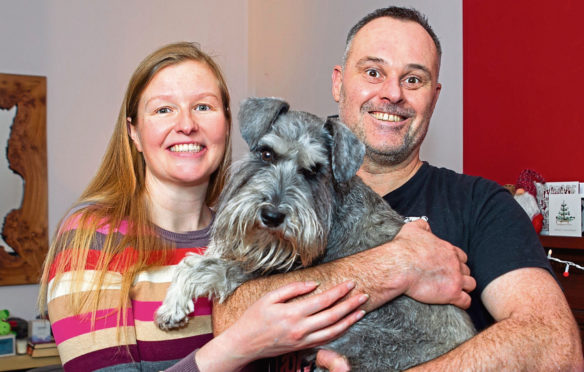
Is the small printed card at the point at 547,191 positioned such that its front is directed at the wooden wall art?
no

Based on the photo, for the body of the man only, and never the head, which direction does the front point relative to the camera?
toward the camera

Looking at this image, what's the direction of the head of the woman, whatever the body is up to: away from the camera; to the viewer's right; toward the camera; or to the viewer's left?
toward the camera

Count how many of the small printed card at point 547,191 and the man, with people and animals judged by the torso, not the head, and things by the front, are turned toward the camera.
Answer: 2

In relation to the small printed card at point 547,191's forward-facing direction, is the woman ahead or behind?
ahead

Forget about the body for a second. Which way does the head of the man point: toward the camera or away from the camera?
toward the camera

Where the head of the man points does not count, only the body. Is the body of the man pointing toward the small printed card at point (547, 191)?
no

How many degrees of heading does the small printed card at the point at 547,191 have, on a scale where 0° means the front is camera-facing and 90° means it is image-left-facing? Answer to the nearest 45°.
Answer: approximately 0°

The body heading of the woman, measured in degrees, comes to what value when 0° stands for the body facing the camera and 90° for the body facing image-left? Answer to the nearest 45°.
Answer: approximately 315°

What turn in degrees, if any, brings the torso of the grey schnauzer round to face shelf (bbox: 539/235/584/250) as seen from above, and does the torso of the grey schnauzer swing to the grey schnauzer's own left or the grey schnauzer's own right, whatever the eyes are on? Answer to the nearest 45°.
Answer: approximately 180°

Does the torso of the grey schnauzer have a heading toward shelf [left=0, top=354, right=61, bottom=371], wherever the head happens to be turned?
no

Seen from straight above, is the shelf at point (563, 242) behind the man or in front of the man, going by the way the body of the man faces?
behind

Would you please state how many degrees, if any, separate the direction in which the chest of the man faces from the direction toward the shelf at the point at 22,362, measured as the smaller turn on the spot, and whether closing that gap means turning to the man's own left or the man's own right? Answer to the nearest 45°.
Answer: approximately 135° to the man's own right
